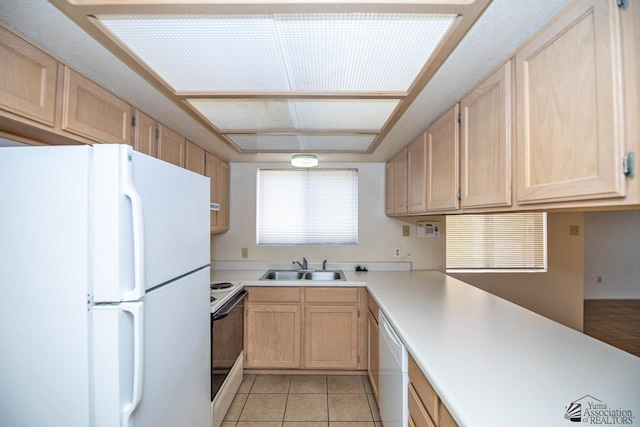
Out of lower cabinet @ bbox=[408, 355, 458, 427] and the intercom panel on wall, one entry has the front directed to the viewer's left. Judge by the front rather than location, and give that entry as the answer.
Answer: the lower cabinet

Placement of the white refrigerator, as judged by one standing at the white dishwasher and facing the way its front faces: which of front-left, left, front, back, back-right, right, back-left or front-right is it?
front-left

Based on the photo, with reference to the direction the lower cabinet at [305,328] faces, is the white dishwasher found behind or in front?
in front

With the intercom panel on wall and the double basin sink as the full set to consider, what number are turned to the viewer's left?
0

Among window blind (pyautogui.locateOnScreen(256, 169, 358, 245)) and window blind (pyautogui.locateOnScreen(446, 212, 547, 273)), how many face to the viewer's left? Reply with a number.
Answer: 0

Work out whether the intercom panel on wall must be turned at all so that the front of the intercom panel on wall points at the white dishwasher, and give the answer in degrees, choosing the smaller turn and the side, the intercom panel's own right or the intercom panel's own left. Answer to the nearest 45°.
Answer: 0° — it already faces it

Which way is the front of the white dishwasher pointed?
to the viewer's left
